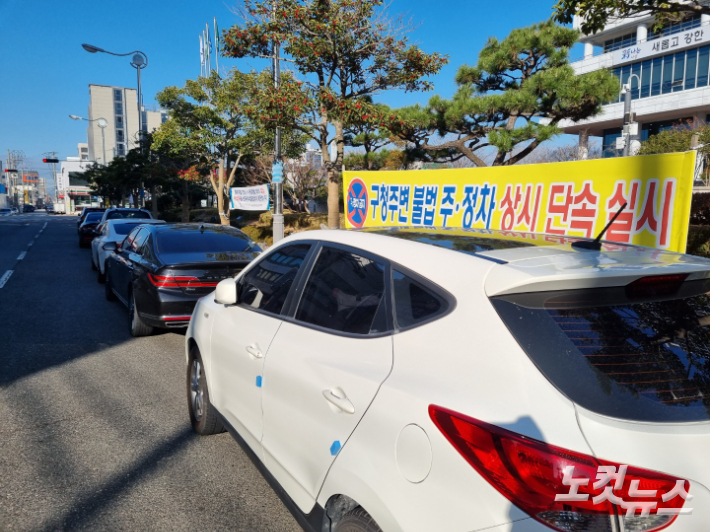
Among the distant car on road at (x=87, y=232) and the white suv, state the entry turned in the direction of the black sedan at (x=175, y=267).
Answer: the white suv

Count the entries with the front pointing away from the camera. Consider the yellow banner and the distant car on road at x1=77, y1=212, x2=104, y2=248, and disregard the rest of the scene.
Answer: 1

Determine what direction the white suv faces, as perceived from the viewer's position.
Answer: facing away from the viewer and to the left of the viewer

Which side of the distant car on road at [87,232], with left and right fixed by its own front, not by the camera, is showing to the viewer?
back

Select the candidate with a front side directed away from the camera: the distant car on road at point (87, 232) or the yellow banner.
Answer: the distant car on road

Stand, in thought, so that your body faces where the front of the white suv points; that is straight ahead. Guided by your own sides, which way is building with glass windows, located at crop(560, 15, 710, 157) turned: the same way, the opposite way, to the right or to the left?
to the left

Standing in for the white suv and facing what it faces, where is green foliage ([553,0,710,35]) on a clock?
The green foliage is roughly at 2 o'clock from the white suv.

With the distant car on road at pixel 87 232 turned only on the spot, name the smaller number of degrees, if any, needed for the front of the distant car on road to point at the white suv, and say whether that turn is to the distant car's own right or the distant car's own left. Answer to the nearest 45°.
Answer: approximately 180°

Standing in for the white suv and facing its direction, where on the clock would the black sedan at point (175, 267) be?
The black sedan is roughly at 12 o'clock from the white suv.

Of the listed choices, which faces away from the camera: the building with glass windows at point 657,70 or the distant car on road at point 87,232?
the distant car on road

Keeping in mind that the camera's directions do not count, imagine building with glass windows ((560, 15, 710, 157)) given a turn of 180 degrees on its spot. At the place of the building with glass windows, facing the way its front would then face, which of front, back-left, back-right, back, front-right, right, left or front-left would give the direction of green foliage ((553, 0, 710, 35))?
back-right

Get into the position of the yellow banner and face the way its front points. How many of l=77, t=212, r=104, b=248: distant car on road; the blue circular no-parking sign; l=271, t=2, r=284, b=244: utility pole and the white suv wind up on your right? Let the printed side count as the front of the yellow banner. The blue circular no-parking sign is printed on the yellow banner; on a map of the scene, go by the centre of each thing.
3

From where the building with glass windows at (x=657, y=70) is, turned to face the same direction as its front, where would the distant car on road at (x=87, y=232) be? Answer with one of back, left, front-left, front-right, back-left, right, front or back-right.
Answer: front

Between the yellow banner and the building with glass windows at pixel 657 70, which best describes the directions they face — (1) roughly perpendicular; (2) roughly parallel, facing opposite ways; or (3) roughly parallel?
roughly parallel

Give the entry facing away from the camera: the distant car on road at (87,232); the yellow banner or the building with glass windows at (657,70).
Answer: the distant car on road

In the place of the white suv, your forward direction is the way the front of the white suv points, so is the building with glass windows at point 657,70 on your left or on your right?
on your right

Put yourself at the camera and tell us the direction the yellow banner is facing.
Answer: facing the viewer and to the left of the viewer

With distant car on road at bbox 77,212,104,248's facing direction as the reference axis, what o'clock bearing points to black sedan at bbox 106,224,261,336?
The black sedan is roughly at 6 o'clock from the distant car on road.

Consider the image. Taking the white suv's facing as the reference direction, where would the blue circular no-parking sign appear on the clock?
The blue circular no-parking sign is roughly at 1 o'clock from the white suv.

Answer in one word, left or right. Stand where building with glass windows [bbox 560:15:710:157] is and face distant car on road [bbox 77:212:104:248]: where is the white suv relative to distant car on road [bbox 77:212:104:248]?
left

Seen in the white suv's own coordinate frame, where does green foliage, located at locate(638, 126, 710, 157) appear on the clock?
The green foliage is roughly at 2 o'clock from the white suv.
